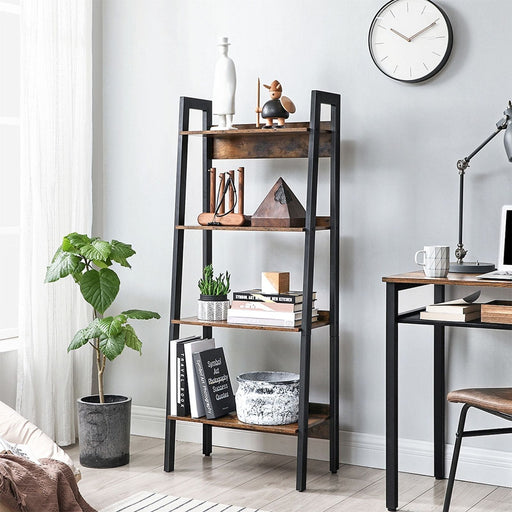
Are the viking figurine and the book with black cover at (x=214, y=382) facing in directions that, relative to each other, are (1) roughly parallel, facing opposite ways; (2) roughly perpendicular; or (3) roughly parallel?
roughly perpendicular

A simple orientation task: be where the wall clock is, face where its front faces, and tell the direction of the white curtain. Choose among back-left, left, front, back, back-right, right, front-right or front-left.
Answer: front-right

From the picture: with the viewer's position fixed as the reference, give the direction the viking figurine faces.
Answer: facing the viewer and to the left of the viewer

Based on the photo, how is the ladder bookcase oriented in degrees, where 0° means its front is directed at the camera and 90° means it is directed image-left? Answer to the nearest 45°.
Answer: approximately 45°

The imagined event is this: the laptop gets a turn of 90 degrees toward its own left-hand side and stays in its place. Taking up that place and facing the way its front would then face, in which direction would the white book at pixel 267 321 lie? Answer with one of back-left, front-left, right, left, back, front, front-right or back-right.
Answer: back-right

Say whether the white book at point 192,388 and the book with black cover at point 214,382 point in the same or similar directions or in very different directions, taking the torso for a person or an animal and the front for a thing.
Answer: same or similar directions

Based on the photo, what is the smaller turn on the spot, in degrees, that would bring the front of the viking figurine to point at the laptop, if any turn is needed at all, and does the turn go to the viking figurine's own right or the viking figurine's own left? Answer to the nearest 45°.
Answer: approximately 135° to the viking figurine's own left

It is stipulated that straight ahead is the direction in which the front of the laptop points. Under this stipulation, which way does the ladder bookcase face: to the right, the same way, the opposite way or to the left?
the same way

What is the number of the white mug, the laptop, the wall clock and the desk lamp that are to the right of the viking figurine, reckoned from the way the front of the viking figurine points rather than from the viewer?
0

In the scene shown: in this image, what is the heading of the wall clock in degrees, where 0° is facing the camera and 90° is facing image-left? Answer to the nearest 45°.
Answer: approximately 45°

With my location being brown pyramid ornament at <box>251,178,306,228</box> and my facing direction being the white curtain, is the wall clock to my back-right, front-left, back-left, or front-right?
back-right

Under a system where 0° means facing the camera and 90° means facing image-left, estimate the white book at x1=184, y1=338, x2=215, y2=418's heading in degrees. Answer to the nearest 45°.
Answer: approximately 315°

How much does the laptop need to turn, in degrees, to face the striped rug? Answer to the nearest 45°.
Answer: approximately 45° to its right
